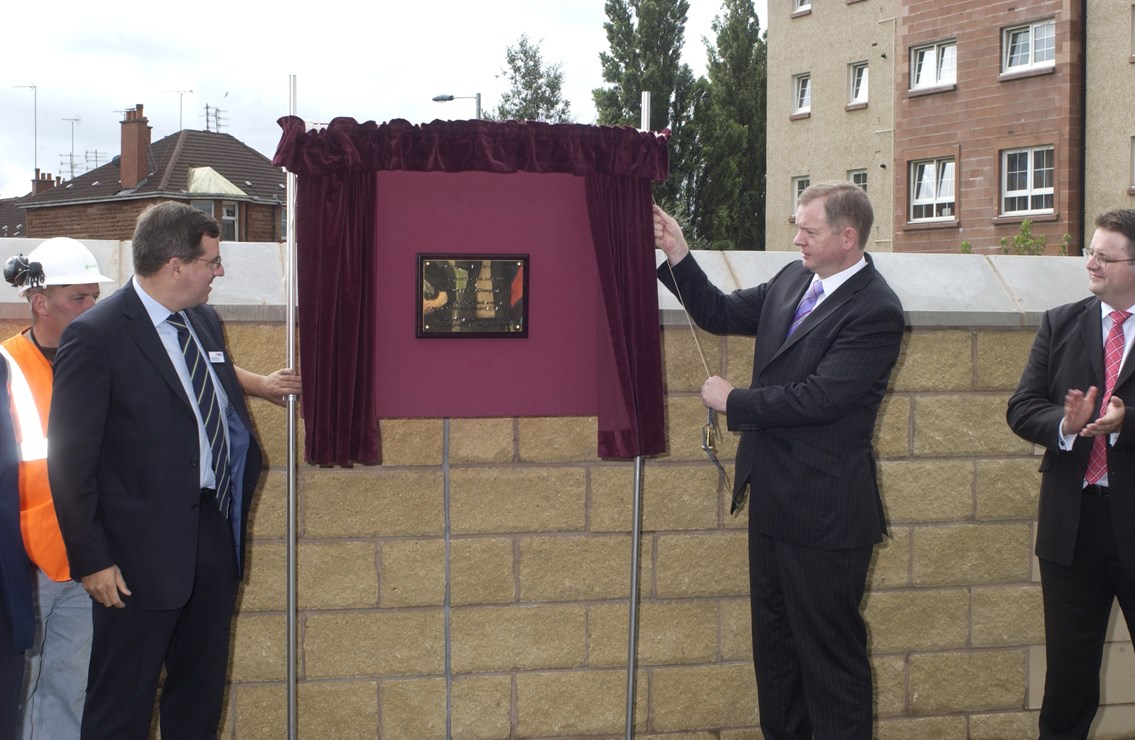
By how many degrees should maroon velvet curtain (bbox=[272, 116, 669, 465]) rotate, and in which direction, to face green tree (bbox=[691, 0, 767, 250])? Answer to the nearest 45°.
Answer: approximately 180°

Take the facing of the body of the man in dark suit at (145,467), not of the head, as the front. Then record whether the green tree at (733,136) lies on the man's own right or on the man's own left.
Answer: on the man's own left

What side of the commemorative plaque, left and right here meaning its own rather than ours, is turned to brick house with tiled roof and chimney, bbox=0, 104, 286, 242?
back

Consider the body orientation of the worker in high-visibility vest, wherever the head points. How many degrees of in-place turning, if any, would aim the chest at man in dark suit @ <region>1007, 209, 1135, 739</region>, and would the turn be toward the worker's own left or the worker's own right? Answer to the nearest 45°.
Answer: approximately 45° to the worker's own left

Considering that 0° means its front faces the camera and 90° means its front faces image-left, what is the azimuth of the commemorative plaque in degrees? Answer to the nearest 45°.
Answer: approximately 0°

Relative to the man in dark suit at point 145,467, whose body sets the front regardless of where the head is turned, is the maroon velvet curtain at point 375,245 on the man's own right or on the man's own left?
on the man's own left

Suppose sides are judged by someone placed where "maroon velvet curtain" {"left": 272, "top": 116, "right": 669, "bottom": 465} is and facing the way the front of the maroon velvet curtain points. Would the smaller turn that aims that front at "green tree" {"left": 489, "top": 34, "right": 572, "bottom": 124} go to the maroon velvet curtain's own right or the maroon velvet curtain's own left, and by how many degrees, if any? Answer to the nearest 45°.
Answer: approximately 180°

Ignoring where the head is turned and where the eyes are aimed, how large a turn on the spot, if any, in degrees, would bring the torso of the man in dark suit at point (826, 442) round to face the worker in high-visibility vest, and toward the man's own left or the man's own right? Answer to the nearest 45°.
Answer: approximately 45° to the man's own right

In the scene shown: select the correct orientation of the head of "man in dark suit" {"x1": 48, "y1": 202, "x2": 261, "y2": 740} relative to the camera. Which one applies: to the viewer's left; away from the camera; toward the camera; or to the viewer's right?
to the viewer's right

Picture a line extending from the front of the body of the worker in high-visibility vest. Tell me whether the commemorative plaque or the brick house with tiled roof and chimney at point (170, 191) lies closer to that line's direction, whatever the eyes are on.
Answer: the commemorative plaque

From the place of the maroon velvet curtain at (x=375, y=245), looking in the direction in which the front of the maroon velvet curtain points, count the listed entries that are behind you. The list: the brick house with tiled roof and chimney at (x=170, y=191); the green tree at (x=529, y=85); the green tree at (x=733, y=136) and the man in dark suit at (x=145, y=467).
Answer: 3
